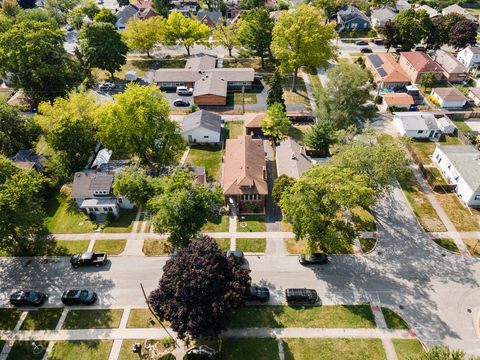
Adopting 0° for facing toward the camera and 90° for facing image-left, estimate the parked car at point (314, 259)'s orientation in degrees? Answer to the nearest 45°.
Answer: approximately 90°

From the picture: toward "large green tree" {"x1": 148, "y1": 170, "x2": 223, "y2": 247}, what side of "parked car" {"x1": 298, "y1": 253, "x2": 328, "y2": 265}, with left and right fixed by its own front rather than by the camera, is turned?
front

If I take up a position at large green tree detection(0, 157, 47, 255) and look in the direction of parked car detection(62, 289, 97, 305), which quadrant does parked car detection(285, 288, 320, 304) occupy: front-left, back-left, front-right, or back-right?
front-left

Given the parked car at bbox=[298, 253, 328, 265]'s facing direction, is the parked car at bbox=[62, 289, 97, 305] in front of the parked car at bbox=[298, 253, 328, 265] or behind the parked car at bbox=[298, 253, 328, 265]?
in front

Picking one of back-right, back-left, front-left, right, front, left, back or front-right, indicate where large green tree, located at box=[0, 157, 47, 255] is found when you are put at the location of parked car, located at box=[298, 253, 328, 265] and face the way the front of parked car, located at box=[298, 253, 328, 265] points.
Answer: front

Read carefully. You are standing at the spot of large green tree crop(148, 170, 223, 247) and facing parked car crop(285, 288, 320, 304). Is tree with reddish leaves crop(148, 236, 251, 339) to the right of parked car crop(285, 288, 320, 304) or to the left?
right

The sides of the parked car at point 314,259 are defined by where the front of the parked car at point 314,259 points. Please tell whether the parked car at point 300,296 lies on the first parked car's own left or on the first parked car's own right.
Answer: on the first parked car's own left

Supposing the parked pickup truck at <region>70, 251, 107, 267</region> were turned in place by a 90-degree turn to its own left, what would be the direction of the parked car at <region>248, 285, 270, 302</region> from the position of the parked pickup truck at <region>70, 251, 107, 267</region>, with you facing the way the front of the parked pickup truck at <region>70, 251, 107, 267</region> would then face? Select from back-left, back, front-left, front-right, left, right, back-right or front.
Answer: front-left

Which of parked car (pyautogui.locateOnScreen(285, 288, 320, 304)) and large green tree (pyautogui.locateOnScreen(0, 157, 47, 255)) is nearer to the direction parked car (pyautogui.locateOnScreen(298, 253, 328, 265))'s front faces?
the large green tree

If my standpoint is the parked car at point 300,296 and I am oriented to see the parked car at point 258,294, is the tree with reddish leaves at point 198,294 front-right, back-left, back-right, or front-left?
front-left

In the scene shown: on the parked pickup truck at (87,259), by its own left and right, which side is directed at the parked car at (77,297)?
left

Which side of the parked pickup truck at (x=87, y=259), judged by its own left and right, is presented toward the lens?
left
